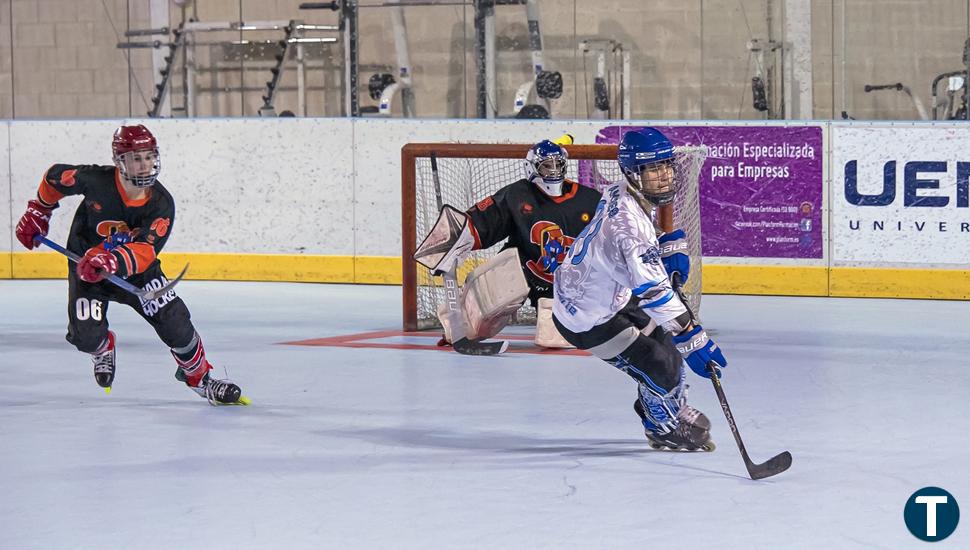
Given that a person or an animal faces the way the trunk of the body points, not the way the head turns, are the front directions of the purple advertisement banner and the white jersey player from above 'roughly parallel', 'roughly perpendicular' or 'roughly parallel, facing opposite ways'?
roughly perpendicular

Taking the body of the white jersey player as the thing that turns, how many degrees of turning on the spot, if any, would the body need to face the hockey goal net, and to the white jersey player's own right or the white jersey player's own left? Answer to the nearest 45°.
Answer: approximately 90° to the white jersey player's own left

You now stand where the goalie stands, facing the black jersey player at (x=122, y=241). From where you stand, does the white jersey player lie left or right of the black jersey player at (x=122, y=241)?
left

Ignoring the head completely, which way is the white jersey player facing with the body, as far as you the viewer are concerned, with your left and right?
facing to the right of the viewer

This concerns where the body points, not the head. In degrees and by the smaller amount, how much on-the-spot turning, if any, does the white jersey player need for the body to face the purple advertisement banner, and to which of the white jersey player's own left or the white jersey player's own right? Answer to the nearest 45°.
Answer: approximately 90° to the white jersey player's own left

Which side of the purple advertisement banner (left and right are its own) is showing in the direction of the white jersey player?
front

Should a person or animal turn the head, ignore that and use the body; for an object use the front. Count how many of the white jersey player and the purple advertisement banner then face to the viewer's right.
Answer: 1

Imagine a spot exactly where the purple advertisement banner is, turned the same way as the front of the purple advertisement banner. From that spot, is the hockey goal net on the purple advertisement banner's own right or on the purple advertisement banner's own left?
on the purple advertisement banner's own right

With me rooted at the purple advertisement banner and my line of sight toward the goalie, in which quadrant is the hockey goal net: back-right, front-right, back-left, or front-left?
front-right

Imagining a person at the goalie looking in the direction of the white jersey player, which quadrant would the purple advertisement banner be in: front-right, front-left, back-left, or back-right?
back-left

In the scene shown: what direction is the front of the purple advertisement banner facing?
toward the camera

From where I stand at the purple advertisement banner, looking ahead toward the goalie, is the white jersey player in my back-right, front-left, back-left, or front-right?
front-left

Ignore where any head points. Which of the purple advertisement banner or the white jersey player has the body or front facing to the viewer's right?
the white jersey player

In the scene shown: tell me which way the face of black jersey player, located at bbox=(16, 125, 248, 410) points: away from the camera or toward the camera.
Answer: toward the camera

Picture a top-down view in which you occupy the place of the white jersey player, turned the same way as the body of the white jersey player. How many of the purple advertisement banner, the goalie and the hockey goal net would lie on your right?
0

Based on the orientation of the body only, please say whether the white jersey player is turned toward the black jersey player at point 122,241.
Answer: no
